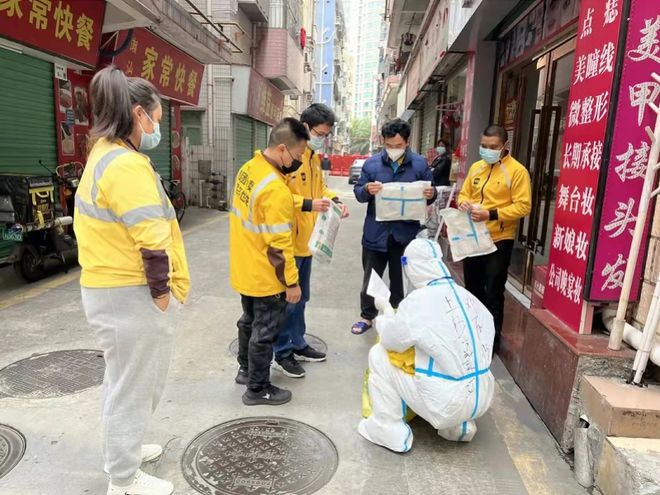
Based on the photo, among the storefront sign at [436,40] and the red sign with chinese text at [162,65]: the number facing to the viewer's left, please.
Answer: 1

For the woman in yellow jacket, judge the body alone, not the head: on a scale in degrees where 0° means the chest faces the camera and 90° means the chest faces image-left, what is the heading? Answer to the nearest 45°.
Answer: approximately 270°

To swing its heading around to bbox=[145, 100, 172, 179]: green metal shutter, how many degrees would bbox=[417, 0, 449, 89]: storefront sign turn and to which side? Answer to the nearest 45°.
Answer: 0° — it already faces it

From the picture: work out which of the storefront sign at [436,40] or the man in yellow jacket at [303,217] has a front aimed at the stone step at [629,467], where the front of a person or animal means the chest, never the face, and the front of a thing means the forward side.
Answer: the man in yellow jacket

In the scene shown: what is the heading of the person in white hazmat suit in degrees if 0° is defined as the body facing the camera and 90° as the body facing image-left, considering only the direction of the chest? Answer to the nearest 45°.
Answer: approximately 135°

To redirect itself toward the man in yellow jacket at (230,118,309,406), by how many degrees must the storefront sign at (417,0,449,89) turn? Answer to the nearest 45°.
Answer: approximately 90° to its left

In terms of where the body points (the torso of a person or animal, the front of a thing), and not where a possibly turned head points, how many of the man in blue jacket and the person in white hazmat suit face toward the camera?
1
